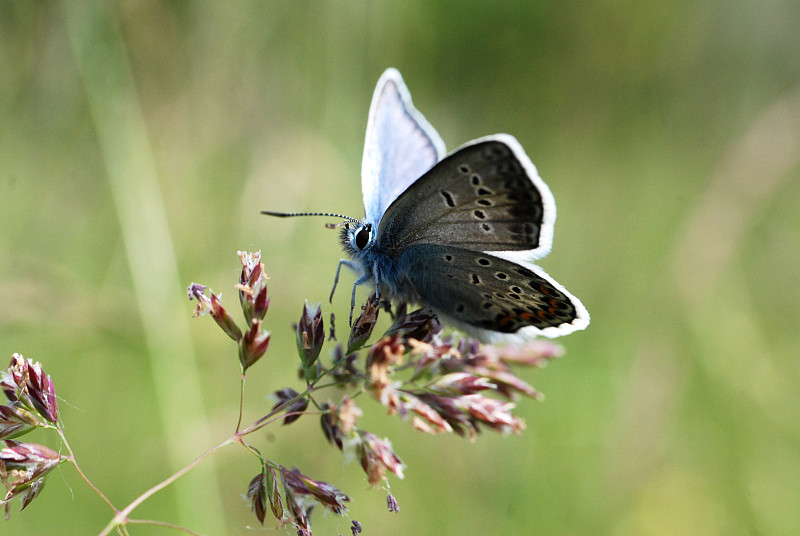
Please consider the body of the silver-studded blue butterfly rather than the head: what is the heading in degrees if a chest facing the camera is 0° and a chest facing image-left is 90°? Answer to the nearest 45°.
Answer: approximately 90°
